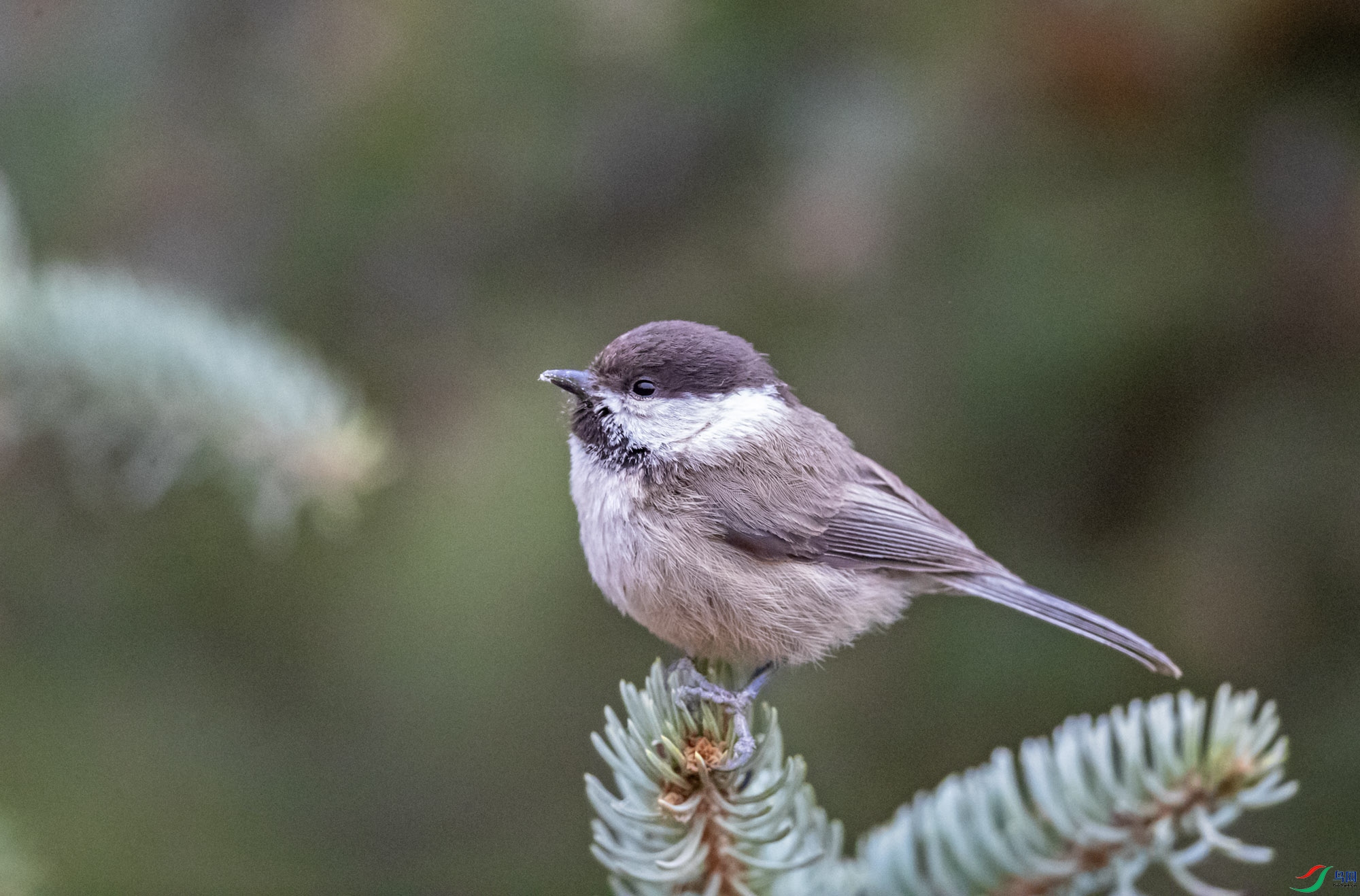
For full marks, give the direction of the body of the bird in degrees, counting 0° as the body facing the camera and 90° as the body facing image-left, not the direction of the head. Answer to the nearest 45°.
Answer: approximately 90°
